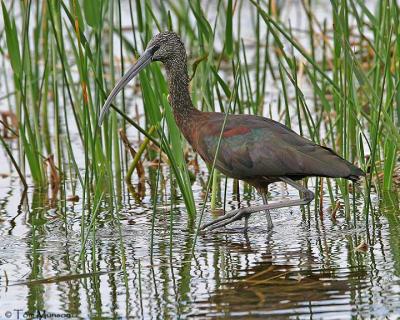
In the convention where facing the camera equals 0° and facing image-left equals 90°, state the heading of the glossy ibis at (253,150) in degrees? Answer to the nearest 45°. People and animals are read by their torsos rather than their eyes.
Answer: approximately 90°
